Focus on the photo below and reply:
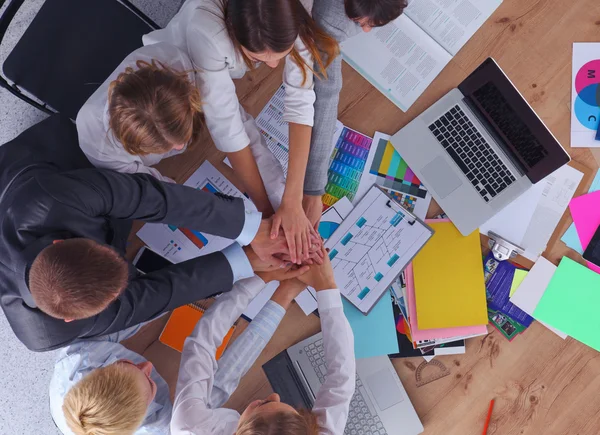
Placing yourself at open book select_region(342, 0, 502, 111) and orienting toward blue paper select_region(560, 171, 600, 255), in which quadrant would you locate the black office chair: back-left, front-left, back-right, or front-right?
back-right

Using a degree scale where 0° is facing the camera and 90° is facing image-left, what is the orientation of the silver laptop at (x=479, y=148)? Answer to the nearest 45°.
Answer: approximately 45°

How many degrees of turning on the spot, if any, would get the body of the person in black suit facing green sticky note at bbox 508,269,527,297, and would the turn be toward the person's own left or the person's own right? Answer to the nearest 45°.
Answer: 0° — they already face it

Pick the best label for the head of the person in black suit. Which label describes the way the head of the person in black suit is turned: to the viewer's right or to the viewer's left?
to the viewer's right

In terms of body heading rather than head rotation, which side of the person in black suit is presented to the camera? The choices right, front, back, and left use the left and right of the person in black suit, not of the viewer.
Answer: right

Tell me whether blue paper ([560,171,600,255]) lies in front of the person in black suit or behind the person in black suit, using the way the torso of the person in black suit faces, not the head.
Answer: in front

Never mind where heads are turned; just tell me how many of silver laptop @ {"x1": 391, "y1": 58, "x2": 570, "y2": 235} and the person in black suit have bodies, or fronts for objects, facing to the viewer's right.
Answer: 1

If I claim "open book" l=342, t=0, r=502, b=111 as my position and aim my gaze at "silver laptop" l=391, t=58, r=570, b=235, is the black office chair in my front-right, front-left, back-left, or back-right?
back-right

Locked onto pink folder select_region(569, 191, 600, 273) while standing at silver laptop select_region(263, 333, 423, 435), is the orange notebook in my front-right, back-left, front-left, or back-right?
back-left

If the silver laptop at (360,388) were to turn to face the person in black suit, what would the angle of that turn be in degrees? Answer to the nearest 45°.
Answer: approximately 180°
